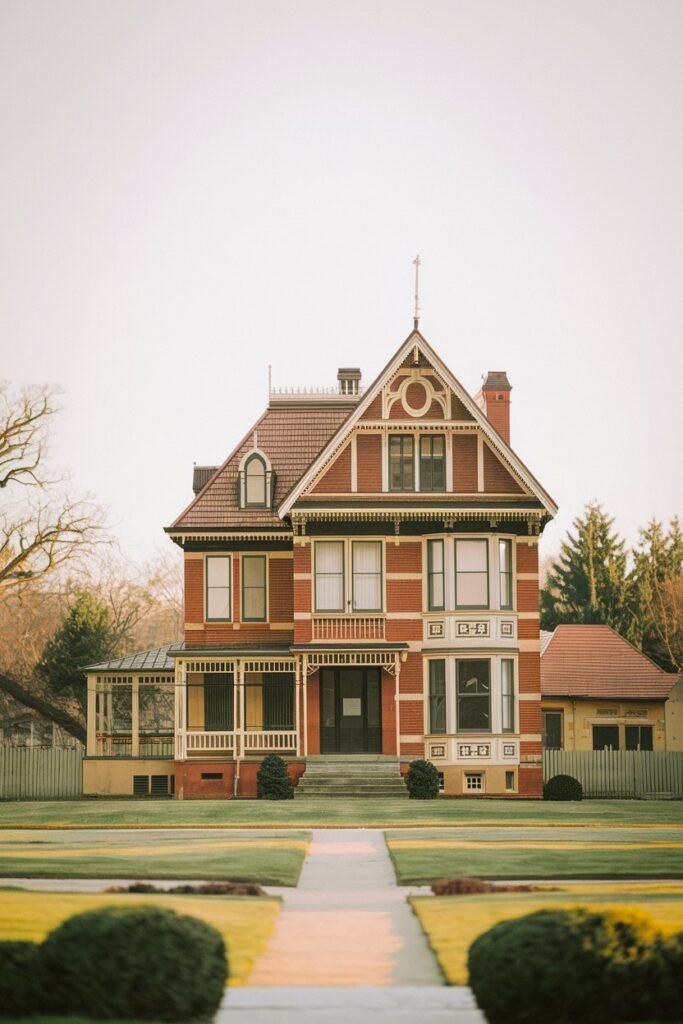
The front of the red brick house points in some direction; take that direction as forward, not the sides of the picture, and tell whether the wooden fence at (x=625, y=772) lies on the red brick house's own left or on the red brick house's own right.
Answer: on the red brick house's own left

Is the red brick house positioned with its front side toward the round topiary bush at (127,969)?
yes

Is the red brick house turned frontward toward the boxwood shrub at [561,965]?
yes

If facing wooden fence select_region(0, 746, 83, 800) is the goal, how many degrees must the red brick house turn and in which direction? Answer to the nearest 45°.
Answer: approximately 90° to its right

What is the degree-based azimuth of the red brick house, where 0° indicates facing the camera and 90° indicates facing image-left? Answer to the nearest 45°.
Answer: approximately 0°

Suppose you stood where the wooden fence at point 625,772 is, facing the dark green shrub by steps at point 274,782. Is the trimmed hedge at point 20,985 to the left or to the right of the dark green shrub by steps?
left
